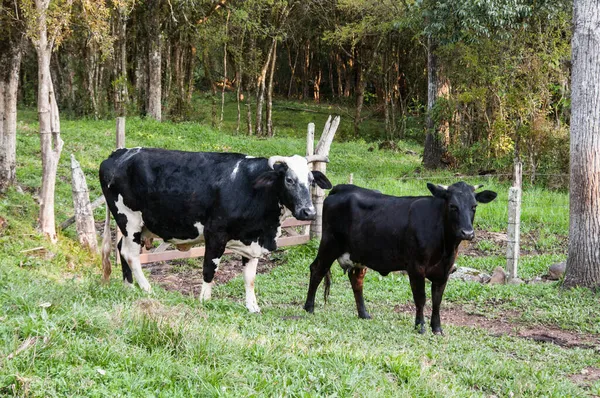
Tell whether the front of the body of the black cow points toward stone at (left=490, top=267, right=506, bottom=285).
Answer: no

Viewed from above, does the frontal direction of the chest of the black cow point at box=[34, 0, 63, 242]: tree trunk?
no

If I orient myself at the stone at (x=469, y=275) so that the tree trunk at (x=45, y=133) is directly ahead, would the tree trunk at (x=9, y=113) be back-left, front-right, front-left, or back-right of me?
front-right

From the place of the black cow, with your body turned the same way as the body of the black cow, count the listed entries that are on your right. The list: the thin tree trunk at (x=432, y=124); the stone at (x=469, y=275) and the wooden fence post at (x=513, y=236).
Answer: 0

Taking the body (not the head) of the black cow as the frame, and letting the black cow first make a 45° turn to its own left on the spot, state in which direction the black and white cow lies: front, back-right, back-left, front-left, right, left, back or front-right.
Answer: back

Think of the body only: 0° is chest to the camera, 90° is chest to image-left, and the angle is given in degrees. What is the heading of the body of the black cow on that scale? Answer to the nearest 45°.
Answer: approximately 315°

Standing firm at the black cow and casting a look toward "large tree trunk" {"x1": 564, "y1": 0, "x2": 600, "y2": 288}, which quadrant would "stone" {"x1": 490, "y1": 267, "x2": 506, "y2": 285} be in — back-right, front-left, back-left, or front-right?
front-left

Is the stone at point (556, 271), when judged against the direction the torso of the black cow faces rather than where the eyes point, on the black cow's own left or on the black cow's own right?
on the black cow's own left

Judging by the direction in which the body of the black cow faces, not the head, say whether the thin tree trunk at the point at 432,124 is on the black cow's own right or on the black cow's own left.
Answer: on the black cow's own left

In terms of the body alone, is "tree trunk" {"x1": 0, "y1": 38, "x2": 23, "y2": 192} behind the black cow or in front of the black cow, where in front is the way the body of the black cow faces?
behind

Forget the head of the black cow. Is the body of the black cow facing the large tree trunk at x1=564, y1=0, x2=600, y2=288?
no

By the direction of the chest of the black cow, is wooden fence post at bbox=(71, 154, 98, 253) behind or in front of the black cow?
behind
